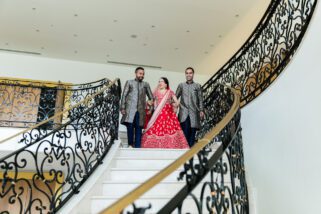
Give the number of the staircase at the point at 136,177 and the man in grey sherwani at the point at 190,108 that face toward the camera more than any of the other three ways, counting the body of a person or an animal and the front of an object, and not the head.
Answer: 2

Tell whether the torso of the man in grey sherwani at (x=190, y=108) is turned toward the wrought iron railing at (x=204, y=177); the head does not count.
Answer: yes

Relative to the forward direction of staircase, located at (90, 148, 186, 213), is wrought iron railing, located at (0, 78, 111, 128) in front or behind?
behind

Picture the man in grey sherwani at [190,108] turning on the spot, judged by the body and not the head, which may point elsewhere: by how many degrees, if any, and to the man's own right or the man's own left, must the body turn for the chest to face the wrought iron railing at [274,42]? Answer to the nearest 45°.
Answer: approximately 45° to the man's own left

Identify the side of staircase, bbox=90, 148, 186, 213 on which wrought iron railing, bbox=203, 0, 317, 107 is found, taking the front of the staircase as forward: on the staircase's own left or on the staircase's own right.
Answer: on the staircase's own left

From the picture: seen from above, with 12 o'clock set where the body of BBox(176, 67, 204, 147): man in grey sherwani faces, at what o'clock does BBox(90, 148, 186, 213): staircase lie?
The staircase is roughly at 1 o'clock from the man in grey sherwani.

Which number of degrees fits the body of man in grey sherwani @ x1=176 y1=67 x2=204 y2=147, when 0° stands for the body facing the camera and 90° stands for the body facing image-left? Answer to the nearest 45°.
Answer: approximately 0°

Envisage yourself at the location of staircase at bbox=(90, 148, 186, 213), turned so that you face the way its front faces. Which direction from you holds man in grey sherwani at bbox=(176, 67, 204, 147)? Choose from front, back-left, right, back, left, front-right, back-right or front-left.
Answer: back-left

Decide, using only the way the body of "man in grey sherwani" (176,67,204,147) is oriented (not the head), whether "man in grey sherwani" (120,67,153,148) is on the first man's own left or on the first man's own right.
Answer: on the first man's own right

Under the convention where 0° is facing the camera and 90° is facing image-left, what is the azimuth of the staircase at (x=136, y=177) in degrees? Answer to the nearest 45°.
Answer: approximately 0°
